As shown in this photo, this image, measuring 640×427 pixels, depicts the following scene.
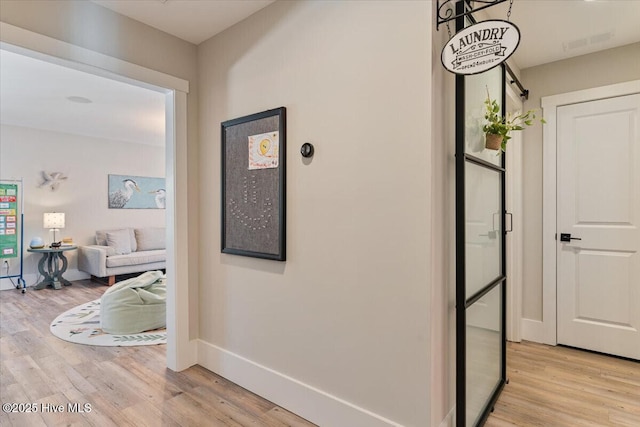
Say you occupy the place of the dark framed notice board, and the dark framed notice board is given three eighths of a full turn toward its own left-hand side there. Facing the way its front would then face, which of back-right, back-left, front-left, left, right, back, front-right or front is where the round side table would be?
back-left

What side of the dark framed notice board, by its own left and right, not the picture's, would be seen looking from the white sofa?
right

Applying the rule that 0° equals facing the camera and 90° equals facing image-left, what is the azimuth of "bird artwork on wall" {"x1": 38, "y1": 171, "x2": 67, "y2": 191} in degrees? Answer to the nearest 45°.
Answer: approximately 0°

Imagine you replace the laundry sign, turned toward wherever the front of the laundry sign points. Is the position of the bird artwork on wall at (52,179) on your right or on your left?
on your right

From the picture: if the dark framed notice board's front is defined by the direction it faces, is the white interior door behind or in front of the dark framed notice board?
behind

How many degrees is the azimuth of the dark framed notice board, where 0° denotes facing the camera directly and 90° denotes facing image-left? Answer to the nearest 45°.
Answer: approximately 45°

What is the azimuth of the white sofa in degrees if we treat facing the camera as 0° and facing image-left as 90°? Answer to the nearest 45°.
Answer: approximately 315°

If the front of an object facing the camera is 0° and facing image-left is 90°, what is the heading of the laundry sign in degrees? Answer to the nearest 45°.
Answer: approximately 45°
